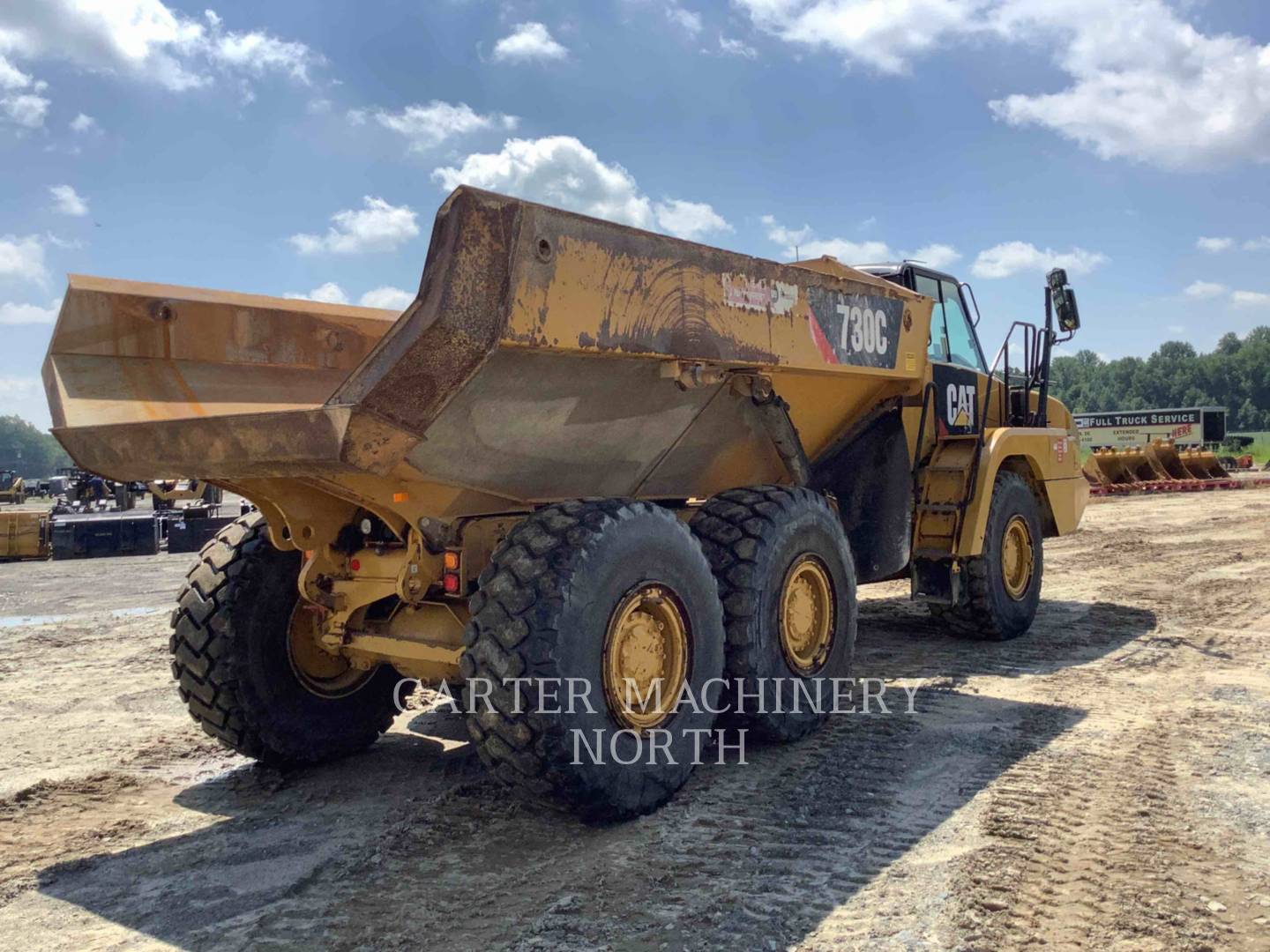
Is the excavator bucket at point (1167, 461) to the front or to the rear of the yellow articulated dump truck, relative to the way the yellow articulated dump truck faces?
to the front

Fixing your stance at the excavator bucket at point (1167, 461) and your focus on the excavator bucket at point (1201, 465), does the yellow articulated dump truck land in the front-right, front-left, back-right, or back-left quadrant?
back-right

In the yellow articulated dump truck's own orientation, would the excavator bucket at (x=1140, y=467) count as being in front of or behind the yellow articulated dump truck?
in front

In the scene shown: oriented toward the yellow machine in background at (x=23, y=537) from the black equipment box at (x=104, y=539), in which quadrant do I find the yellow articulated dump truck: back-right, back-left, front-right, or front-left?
back-left

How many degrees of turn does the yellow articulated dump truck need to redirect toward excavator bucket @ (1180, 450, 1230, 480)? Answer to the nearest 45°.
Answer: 0° — it already faces it

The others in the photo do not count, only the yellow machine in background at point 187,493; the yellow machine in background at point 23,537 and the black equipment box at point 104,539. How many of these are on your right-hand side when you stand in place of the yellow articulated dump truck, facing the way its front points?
0

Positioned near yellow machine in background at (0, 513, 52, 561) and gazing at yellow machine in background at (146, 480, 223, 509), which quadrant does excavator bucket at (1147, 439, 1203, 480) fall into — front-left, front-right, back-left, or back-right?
front-right

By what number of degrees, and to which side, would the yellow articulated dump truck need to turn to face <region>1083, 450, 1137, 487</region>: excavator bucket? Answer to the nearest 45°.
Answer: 0° — it already faces it

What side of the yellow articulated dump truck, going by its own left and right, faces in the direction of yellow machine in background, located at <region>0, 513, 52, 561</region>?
left

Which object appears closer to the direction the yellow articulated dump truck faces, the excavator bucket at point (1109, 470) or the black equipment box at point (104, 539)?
the excavator bucket

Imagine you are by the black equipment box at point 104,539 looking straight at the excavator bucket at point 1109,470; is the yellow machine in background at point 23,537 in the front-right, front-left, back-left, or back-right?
back-left

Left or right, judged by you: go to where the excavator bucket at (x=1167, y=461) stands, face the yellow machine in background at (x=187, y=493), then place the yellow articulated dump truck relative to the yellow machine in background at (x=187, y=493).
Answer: left

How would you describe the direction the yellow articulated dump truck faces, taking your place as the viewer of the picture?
facing away from the viewer and to the right of the viewer

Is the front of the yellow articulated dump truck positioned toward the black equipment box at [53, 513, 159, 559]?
no

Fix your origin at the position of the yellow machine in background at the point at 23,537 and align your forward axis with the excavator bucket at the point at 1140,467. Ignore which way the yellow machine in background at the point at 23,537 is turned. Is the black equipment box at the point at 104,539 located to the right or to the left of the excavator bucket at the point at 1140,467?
right

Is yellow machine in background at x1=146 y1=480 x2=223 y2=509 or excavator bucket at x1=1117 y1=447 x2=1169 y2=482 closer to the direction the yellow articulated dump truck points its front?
the excavator bucket
